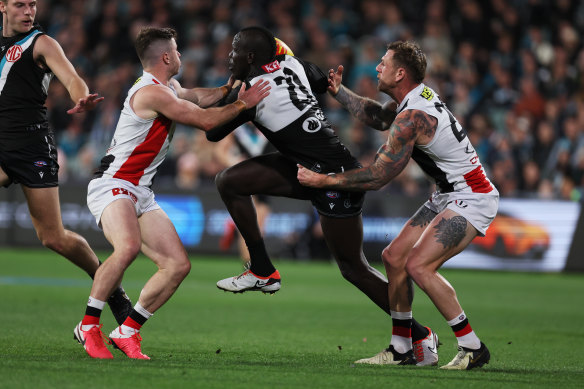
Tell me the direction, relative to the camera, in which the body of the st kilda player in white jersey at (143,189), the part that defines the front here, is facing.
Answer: to the viewer's right

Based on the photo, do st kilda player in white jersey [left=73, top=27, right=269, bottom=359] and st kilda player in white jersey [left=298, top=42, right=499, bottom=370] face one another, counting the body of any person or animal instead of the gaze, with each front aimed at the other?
yes

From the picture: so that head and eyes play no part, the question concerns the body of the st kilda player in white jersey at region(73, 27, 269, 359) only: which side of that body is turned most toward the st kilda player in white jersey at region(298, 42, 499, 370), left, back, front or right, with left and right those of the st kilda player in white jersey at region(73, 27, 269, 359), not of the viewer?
front

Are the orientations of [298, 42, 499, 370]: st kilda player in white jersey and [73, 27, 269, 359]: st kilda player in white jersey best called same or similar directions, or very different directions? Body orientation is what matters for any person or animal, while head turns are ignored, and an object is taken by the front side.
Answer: very different directions

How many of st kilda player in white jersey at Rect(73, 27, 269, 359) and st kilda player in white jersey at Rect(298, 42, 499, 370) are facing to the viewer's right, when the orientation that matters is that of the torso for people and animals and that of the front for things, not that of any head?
1

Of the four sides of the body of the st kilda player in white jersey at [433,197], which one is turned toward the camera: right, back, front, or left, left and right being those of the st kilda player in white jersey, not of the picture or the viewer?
left

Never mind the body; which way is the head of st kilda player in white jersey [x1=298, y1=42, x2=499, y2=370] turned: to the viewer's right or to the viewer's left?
to the viewer's left

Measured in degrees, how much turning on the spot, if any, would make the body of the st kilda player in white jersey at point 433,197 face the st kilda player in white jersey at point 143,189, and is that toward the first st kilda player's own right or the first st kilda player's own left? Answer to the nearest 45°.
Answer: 0° — they already face them
